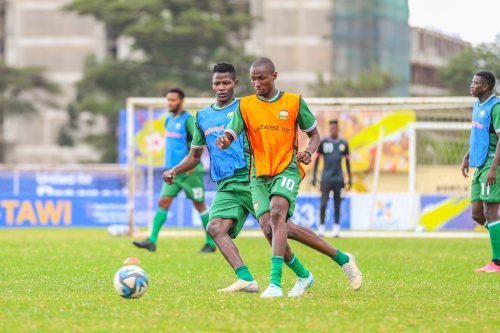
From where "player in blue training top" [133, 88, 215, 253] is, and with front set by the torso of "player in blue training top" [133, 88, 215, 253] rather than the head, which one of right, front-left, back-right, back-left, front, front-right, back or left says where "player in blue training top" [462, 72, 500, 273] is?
left

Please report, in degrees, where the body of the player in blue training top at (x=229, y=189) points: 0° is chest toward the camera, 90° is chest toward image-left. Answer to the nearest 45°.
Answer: approximately 45°

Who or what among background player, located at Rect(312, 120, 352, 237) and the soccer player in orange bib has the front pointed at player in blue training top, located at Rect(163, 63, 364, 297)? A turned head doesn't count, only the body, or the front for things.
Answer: the background player

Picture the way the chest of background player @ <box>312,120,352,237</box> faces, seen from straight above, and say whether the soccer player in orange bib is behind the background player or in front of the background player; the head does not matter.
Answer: in front

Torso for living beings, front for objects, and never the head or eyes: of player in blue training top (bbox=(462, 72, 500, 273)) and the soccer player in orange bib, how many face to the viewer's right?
0

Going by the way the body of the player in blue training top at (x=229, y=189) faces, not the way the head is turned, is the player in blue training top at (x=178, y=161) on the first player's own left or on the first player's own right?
on the first player's own right
